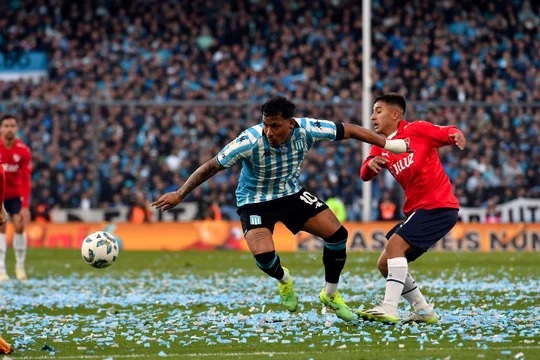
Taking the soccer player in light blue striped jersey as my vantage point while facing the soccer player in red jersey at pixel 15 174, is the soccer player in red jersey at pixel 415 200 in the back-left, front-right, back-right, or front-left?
back-right

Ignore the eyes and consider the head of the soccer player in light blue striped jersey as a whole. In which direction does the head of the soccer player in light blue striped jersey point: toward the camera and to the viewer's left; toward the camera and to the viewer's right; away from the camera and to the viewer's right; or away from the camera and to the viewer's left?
toward the camera and to the viewer's left

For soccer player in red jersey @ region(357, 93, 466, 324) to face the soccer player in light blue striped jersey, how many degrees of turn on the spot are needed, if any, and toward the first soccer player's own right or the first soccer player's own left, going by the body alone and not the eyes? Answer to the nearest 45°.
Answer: approximately 45° to the first soccer player's own right

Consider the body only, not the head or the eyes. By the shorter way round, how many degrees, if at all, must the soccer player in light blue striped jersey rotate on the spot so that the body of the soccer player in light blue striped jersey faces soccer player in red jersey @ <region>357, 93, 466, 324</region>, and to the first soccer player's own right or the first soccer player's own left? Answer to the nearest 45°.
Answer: approximately 90° to the first soccer player's own left

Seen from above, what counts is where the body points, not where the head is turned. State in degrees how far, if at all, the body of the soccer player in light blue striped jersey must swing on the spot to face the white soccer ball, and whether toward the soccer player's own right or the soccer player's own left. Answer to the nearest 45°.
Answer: approximately 90° to the soccer player's own right

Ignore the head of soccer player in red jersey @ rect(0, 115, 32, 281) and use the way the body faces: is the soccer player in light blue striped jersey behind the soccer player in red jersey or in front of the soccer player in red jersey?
in front

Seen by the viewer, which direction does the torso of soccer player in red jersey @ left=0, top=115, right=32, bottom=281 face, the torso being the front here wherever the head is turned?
toward the camera

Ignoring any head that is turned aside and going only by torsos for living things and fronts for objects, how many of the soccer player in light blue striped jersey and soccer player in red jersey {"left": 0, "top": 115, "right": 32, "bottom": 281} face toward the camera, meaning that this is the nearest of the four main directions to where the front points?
2

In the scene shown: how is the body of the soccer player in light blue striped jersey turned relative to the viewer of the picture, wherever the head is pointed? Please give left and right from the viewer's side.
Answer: facing the viewer

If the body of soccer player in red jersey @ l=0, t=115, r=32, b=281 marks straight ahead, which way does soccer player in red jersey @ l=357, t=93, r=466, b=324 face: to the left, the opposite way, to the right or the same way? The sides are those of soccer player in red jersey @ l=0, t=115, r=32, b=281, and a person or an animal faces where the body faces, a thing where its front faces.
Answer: to the right

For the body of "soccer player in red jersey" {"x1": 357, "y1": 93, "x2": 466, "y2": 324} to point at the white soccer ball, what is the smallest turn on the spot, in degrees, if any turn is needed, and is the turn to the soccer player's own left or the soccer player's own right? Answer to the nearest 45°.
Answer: approximately 45° to the soccer player's own right

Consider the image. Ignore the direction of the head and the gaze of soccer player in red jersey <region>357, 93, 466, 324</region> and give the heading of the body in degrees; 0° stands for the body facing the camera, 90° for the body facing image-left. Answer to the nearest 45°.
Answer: approximately 45°
